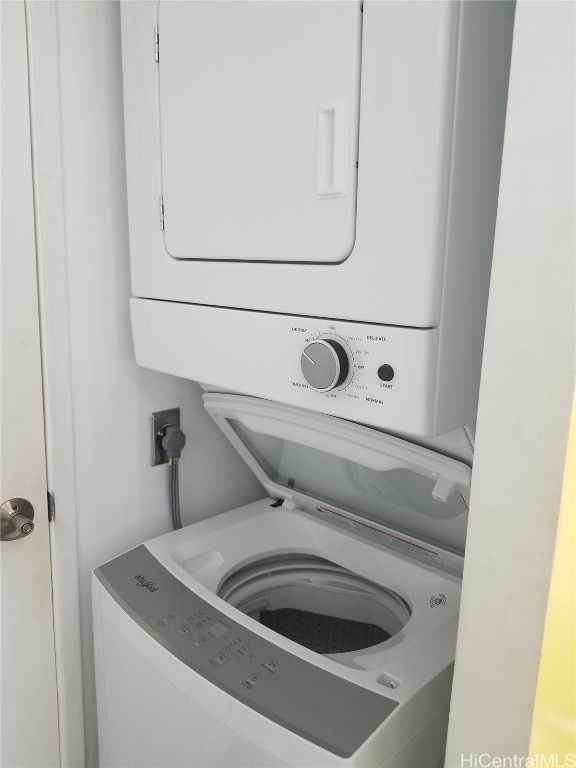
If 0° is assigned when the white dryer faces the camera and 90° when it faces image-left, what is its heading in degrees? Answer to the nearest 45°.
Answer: approximately 45°

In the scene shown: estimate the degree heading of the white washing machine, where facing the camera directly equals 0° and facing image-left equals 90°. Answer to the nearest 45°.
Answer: approximately 45°

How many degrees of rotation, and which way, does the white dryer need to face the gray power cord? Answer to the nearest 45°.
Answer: approximately 90° to its right

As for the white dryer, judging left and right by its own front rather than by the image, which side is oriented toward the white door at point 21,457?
right
